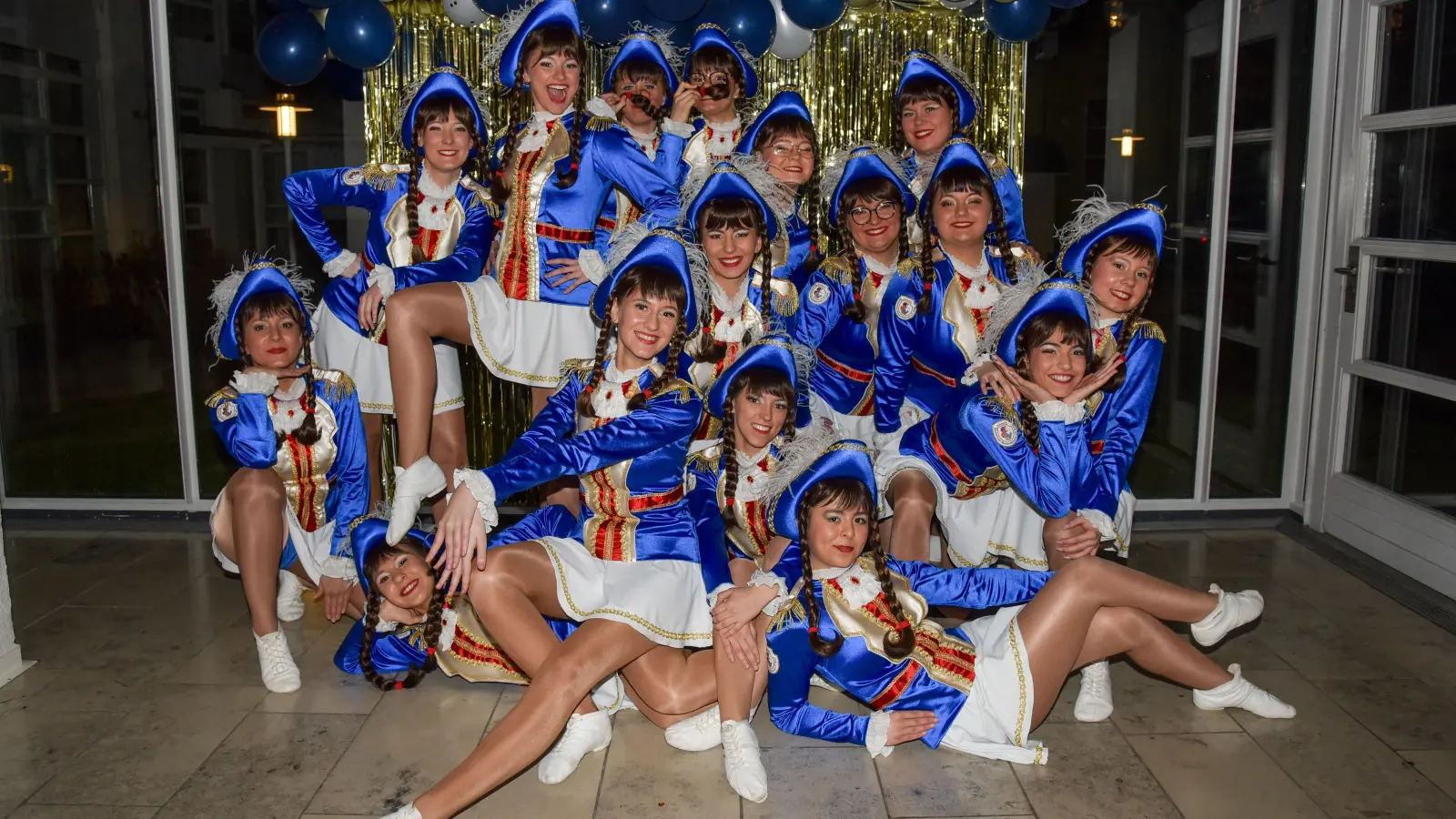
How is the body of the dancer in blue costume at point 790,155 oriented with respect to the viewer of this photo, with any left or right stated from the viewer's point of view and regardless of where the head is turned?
facing the viewer

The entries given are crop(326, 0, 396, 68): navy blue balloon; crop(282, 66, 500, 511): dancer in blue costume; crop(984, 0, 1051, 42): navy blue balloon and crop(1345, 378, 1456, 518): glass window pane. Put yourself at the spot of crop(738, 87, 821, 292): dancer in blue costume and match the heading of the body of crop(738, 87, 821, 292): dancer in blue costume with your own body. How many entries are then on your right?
2

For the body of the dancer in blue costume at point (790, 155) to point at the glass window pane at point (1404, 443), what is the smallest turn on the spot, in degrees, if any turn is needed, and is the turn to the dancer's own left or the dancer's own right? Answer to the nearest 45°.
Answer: approximately 90° to the dancer's own left

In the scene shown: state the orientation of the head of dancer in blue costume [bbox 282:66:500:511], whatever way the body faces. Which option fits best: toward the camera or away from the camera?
toward the camera

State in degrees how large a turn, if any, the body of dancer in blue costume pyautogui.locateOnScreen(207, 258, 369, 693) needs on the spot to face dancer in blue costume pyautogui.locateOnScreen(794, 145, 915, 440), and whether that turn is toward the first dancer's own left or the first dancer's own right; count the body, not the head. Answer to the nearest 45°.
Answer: approximately 90° to the first dancer's own left

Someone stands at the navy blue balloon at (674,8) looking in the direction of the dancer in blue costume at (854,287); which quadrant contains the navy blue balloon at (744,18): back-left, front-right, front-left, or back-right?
front-left

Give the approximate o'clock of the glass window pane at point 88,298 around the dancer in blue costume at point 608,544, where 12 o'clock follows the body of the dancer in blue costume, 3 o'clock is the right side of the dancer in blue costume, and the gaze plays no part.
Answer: The glass window pane is roughly at 3 o'clock from the dancer in blue costume.

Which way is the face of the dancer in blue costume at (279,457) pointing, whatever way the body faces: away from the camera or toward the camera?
toward the camera

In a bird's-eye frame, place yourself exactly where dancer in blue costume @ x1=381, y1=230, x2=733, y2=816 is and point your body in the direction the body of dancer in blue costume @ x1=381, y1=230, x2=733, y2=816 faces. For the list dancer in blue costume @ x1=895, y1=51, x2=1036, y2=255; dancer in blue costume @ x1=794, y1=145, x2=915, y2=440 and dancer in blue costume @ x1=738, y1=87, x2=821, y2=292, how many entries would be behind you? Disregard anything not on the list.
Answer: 3

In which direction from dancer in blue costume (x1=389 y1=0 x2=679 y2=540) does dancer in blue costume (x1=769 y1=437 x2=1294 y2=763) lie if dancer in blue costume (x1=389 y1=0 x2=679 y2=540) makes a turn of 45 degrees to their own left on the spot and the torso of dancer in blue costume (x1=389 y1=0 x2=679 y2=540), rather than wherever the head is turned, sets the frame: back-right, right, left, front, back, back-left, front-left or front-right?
front-left

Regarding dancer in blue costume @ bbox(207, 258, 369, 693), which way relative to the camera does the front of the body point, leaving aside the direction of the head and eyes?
toward the camera

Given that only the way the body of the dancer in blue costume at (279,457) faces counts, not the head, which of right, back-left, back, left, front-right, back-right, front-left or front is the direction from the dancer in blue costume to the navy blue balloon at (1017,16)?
left

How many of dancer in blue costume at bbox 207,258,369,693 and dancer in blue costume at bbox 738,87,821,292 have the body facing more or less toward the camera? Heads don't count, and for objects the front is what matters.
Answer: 2

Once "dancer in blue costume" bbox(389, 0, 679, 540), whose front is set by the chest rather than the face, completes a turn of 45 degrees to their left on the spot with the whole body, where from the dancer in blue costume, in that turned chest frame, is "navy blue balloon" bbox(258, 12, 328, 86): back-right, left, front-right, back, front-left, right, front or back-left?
back-right

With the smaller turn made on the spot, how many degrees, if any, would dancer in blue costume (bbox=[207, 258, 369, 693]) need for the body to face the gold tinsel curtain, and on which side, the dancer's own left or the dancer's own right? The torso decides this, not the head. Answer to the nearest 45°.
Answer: approximately 90° to the dancer's own left

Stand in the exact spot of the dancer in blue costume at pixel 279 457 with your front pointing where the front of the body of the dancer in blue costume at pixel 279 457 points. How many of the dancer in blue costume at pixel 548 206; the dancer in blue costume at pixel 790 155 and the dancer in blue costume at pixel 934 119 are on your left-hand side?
3
